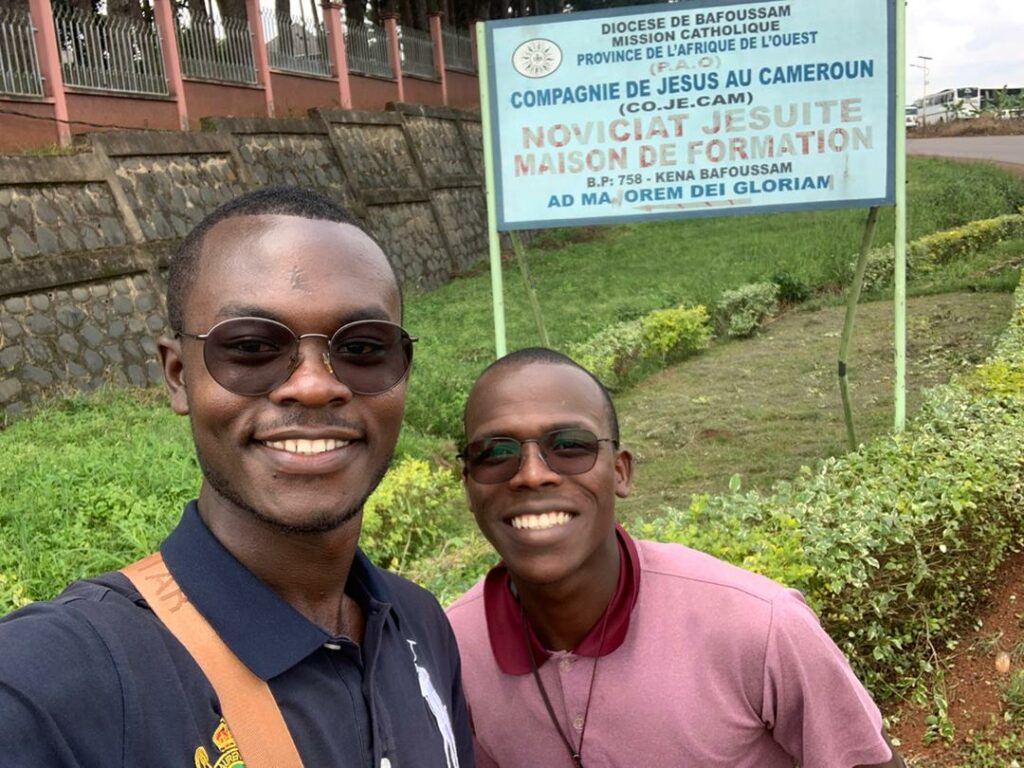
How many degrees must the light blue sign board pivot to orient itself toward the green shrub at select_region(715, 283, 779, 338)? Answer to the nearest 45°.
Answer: approximately 180°

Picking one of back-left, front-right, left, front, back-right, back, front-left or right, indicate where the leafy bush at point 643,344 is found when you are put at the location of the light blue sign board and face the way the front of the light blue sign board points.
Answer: back

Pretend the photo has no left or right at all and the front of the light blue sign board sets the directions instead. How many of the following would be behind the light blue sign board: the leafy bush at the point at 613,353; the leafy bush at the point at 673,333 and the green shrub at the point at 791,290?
3

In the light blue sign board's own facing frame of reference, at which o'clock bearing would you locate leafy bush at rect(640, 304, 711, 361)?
The leafy bush is roughly at 6 o'clock from the light blue sign board.

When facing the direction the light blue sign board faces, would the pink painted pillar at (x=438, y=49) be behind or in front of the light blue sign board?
behind

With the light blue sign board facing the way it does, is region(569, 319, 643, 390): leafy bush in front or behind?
behind

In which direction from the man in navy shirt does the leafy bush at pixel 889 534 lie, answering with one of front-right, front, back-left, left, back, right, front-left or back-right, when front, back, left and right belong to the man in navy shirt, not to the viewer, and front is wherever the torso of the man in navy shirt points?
left

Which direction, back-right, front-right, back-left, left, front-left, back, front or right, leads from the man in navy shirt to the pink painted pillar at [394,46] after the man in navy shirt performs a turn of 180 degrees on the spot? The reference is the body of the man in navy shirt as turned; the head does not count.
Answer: front-right

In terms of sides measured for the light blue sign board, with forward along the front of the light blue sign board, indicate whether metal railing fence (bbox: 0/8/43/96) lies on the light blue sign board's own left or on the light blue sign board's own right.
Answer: on the light blue sign board's own right
